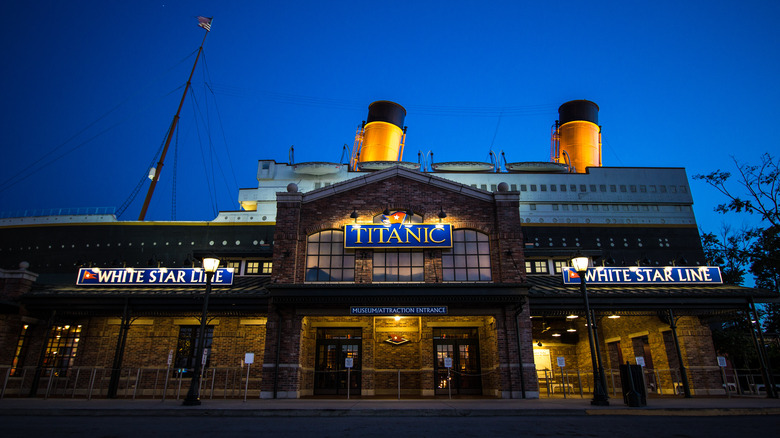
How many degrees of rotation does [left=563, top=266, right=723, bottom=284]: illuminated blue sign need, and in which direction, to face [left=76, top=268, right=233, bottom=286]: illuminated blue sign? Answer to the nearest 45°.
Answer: approximately 45° to its right

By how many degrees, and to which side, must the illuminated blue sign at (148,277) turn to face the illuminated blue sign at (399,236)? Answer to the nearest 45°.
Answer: approximately 45° to its left

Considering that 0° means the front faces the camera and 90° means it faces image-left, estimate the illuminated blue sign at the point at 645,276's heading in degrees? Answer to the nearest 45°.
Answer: approximately 0°

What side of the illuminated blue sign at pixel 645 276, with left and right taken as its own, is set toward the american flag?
right

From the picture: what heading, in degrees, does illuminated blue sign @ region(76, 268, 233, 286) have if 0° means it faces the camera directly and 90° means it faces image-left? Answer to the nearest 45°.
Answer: approximately 0°

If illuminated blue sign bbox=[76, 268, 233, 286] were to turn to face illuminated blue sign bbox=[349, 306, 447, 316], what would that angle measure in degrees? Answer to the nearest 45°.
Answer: approximately 45° to its left
